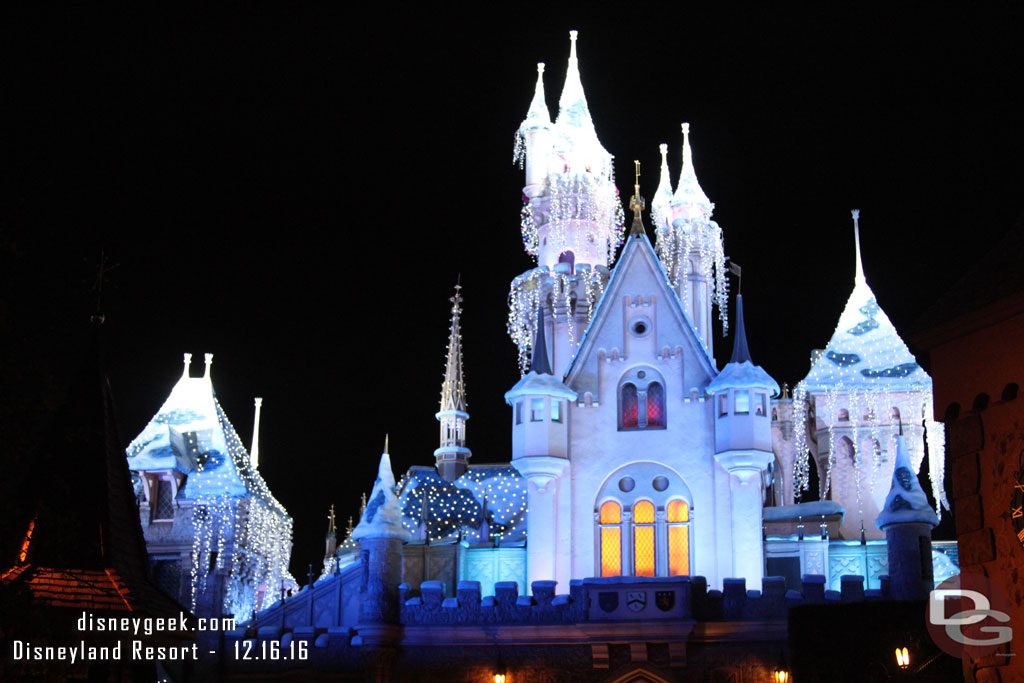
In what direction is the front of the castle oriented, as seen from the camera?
facing the viewer
